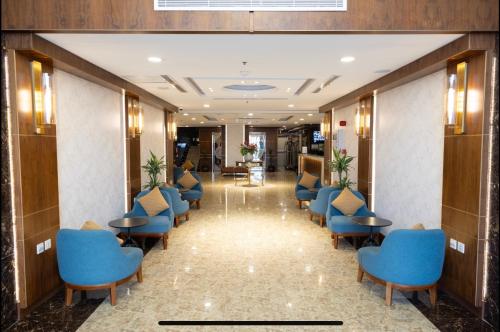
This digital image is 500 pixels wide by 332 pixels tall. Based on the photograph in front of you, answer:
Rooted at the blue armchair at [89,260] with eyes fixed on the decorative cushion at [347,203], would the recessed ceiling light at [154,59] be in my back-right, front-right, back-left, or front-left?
front-left

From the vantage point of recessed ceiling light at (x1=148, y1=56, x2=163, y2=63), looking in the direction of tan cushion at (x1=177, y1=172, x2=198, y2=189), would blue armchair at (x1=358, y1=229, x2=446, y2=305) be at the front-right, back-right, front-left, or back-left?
back-right

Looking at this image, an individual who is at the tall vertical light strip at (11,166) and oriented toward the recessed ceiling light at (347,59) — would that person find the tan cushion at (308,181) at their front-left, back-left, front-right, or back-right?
front-left

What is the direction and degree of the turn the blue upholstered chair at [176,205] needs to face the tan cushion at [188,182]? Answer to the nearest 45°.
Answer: approximately 45° to its left

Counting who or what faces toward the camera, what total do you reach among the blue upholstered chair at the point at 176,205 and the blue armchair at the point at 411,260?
0

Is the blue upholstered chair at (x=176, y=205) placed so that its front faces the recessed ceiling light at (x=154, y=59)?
no

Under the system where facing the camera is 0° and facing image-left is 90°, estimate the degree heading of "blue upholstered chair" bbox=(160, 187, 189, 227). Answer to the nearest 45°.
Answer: approximately 225°

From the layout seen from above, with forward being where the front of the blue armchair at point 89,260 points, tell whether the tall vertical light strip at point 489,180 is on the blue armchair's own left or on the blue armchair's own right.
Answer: on the blue armchair's own right
